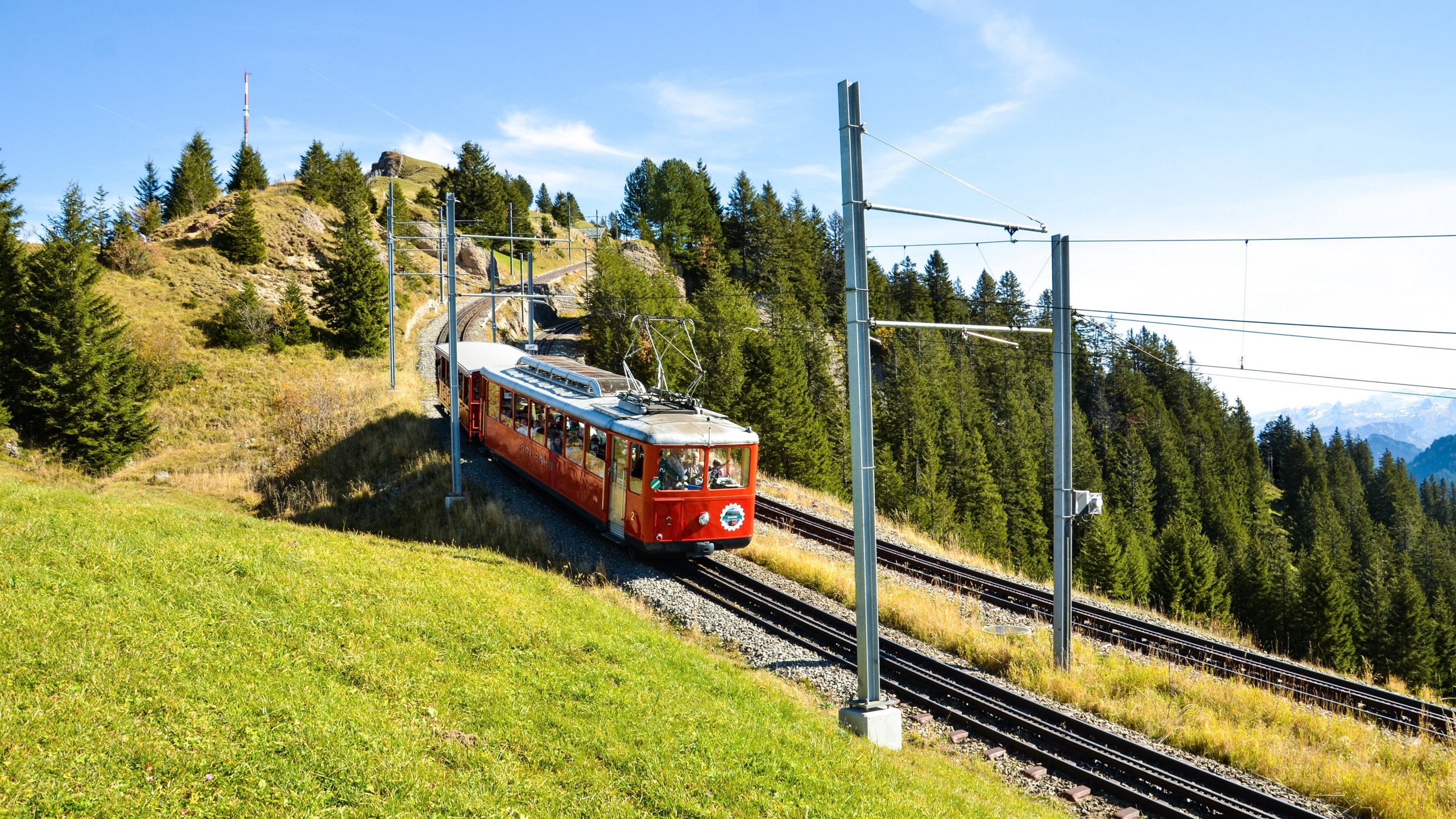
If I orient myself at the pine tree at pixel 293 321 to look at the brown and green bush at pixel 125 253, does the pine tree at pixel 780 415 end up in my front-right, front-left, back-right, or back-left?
back-right

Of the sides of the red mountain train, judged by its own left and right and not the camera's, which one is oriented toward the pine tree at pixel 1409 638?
left

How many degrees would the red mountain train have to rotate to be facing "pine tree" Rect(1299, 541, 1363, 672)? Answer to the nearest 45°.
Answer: approximately 90° to its left

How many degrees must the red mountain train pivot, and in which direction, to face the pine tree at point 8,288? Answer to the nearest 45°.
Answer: approximately 180°

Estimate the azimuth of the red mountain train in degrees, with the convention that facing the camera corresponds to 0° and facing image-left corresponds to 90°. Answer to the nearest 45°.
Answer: approximately 315°

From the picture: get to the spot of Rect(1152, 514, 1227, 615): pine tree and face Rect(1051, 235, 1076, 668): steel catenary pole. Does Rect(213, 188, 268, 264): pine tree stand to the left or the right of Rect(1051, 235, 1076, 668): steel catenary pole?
right

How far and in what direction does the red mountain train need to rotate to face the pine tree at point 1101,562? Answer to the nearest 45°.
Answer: approximately 90° to its left

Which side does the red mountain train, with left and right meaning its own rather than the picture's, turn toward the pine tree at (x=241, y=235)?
back

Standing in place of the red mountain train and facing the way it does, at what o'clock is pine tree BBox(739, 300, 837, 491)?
The pine tree is roughly at 8 o'clock from the red mountain train.

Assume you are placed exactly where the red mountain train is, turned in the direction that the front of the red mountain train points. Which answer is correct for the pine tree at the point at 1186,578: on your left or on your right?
on your left

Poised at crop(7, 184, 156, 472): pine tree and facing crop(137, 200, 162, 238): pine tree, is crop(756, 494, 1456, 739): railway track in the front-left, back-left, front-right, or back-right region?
back-right

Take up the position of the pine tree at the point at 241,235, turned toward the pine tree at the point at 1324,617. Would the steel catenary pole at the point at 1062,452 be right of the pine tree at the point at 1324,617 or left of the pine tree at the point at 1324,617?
right

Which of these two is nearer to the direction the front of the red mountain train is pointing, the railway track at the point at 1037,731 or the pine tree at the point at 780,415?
the railway track

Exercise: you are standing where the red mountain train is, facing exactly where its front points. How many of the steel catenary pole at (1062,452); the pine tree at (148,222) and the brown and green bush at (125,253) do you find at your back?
2

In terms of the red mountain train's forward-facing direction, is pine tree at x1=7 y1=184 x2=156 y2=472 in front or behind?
behind

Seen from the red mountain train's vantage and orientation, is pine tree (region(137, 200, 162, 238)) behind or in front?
behind
